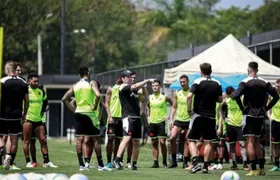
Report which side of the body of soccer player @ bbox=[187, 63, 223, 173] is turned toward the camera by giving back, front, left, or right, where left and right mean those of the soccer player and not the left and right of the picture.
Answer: back

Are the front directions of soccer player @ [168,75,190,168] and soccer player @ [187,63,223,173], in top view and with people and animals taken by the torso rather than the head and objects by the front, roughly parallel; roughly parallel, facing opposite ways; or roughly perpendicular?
roughly parallel, facing opposite ways

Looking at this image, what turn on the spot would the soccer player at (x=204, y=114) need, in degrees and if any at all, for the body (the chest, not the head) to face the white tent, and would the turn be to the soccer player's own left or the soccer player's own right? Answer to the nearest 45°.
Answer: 0° — they already face it

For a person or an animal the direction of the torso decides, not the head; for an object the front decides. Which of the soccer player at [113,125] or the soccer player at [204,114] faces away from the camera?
the soccer player at [204,114]

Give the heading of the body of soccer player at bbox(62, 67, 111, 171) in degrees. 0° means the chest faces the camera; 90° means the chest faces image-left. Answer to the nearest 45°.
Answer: approximately 225°

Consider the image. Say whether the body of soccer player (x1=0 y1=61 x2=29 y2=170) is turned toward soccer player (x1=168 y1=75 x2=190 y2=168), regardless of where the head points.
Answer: no

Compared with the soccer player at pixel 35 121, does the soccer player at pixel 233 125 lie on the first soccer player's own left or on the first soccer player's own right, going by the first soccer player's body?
on the first soccer player's own left

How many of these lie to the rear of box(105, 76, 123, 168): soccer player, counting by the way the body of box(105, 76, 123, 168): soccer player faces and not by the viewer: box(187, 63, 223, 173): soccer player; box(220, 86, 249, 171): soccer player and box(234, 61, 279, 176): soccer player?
0

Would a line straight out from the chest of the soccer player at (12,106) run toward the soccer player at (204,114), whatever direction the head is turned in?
no

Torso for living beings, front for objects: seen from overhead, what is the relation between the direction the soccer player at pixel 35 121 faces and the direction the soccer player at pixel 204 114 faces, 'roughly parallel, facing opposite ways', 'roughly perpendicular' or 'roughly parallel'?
roughly parallel, facing opposite ways
